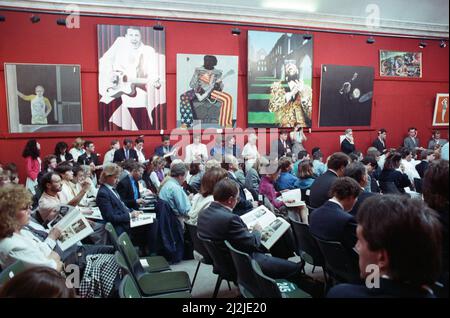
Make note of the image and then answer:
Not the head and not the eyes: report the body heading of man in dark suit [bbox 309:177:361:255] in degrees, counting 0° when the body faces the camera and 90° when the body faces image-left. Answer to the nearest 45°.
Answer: approximately 225°

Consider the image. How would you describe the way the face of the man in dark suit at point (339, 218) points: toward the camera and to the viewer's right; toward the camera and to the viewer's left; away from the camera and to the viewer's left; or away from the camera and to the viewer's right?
away from the camera and to the viewer's right

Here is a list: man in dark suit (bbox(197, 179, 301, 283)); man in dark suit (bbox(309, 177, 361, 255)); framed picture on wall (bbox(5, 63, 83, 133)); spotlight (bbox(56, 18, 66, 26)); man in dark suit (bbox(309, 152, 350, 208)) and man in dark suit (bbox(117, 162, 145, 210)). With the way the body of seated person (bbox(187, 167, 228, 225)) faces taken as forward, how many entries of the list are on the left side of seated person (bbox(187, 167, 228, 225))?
3

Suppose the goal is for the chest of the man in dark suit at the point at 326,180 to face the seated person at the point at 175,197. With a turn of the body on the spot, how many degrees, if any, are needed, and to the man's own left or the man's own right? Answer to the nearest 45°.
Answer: approximately 135° to the man's own left

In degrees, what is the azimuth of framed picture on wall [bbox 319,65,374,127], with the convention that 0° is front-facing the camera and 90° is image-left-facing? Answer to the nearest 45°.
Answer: approximately 0°

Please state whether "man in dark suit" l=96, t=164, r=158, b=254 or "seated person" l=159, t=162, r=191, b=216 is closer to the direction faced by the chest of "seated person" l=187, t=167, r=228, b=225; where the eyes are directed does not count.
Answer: the seated person

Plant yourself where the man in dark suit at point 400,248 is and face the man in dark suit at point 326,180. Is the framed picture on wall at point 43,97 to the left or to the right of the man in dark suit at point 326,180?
left
